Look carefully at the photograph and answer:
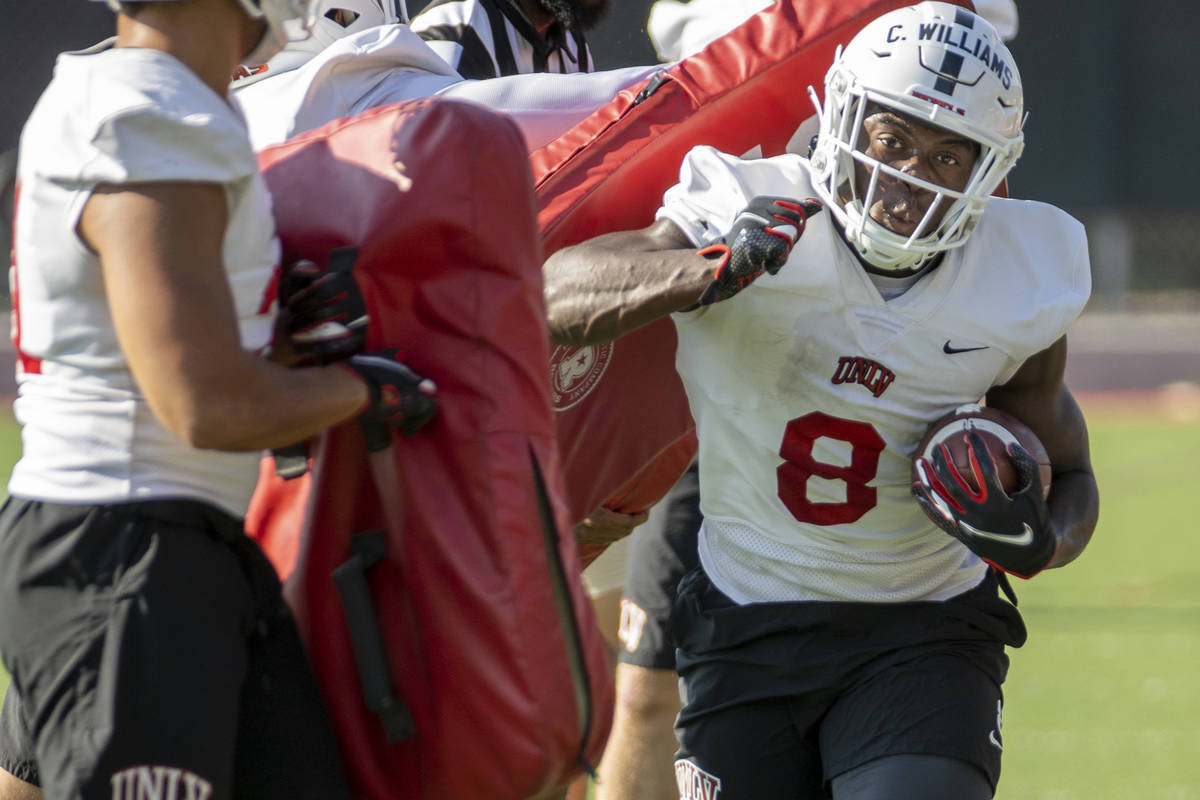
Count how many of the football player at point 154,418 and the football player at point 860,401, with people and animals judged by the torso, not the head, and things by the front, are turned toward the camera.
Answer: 1

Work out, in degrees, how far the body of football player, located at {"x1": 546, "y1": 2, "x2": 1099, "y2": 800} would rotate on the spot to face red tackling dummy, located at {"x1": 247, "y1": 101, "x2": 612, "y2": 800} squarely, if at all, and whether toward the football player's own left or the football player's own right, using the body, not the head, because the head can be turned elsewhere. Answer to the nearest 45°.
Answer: approximately 45° to the football player's own right

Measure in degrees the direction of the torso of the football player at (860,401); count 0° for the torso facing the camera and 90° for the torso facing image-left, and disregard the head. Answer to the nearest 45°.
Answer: approximately 0°

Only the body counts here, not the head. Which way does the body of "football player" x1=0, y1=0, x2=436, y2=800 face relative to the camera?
to the viewer's right
